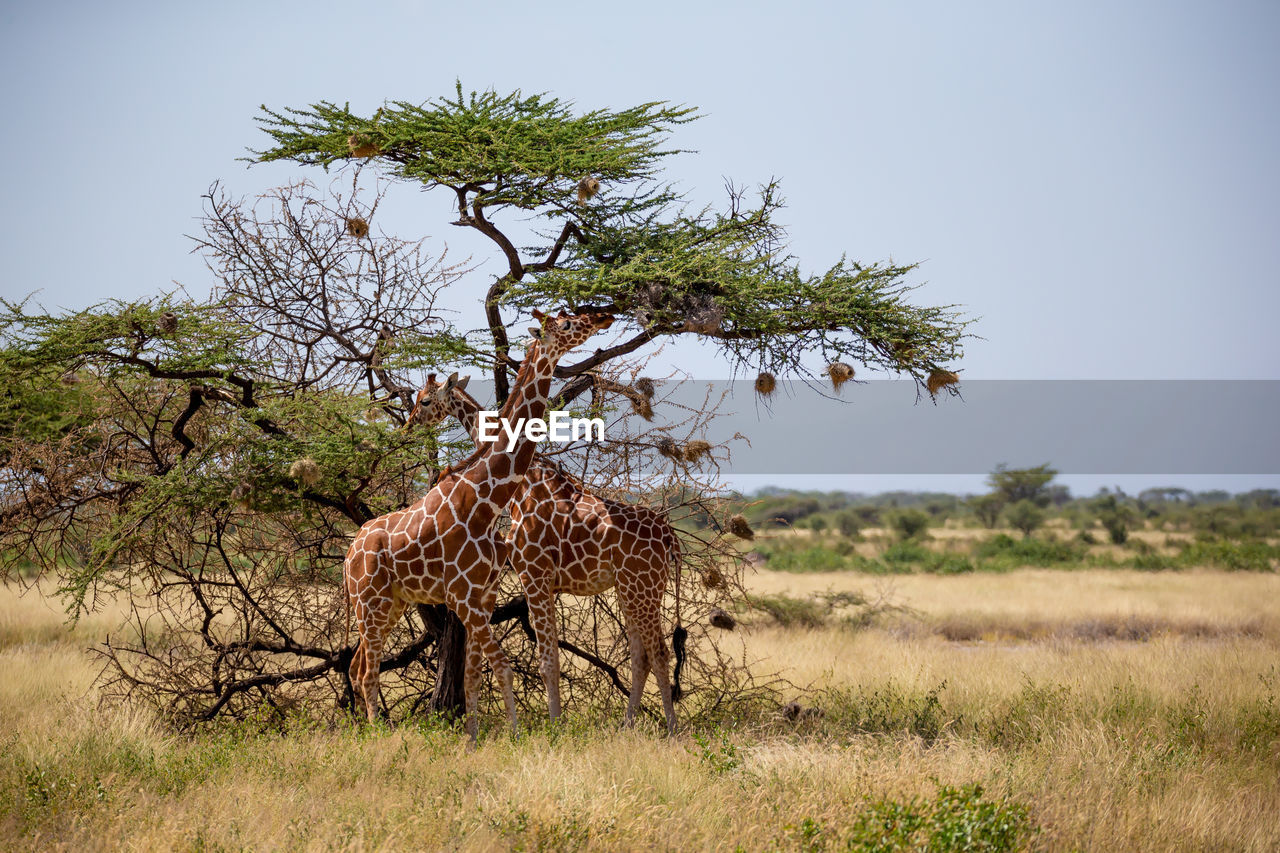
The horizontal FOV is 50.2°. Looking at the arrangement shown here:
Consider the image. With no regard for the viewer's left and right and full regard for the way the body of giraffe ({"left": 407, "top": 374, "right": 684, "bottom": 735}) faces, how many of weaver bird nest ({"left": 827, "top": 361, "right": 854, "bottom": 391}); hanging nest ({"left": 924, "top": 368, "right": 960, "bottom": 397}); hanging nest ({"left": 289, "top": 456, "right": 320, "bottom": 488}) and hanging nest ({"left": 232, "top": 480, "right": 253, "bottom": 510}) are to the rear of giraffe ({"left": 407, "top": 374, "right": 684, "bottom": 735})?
2

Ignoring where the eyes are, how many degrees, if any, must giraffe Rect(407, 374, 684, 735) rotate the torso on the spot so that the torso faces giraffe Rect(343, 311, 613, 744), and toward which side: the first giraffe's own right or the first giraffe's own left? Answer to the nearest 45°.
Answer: approximately 45° to the first giraffe's own left

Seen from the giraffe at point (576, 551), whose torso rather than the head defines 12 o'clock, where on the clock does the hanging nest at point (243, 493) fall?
The hanging nest is roughly at 12 o'clock from the giraffe.

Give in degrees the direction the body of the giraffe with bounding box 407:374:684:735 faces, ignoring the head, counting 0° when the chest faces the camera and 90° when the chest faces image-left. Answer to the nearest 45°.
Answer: approximately 90°

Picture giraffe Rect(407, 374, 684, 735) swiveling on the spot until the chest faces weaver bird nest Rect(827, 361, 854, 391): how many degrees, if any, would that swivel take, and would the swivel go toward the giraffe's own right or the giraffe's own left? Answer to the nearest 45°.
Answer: approximately 180°

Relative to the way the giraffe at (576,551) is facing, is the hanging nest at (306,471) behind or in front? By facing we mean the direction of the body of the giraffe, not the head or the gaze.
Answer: in front

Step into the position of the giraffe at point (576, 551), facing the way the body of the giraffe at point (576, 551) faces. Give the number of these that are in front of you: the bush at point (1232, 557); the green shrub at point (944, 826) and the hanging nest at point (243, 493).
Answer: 1

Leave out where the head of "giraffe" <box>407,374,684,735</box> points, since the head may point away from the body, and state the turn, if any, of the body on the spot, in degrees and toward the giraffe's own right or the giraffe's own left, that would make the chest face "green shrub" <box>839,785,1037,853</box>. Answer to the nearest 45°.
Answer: approximately 135° to the giraffe's own left

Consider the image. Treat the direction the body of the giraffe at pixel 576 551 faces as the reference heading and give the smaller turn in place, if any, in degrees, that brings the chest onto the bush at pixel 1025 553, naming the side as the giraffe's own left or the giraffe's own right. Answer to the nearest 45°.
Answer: approximately 135° to the giraffe's own right

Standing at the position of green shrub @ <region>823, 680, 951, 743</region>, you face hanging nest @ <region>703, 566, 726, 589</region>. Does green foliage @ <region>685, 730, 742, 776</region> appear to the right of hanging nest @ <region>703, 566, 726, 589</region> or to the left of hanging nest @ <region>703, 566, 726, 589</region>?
left
